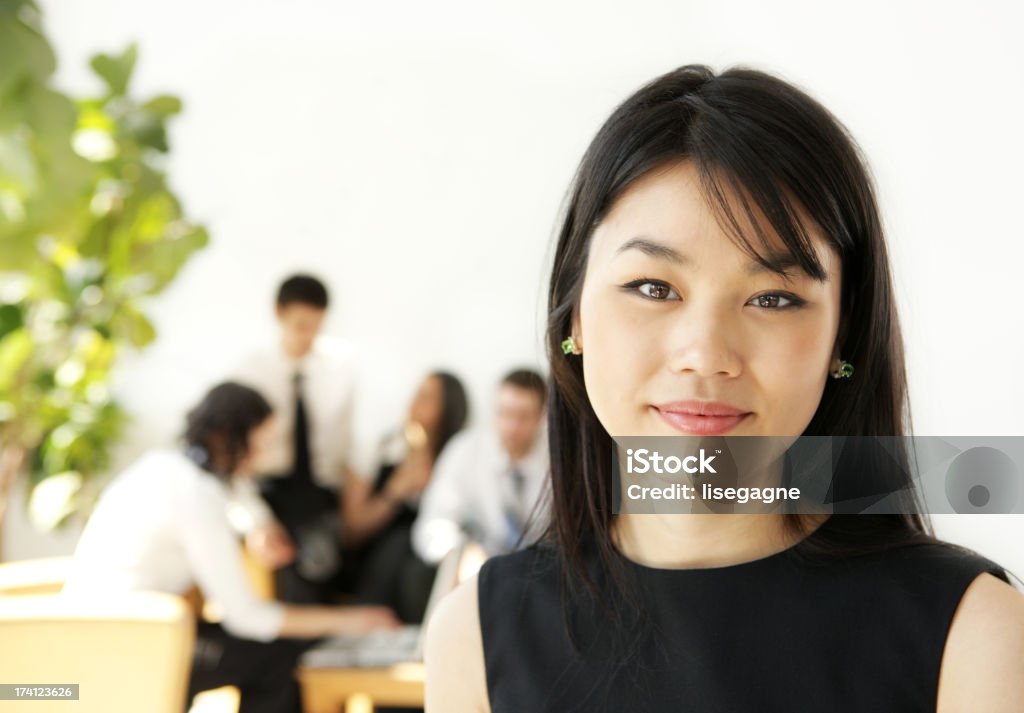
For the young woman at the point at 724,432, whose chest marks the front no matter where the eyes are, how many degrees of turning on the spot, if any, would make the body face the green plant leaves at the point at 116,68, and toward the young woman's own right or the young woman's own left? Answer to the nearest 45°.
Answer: approximately 135° to the young woman's own right

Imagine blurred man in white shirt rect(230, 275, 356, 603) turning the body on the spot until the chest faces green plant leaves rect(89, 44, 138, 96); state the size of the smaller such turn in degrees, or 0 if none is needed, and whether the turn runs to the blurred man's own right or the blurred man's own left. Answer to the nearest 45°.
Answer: approximately 45° to the blurred man's own right

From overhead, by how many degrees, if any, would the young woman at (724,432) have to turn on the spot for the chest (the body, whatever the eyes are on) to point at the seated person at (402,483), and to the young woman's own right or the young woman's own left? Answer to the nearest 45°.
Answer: approximately 180°

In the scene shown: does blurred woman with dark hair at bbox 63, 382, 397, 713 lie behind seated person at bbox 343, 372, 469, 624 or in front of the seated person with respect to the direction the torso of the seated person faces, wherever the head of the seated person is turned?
in front

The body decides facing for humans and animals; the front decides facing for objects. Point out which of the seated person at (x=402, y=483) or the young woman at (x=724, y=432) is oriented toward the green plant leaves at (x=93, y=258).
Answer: the seated person

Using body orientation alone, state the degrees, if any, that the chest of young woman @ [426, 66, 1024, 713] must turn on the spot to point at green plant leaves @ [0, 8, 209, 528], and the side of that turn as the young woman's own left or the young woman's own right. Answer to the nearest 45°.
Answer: approximately 135° to the young woman's own right

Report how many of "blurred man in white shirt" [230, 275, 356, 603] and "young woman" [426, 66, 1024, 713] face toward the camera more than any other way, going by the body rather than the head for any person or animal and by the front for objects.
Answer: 2

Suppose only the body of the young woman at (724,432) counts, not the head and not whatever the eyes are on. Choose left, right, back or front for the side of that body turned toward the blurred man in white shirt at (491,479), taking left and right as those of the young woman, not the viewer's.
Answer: back

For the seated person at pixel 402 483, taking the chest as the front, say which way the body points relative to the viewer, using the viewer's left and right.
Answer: facing the viewer and to the left of the viewer

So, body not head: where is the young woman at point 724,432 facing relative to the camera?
toward the camera

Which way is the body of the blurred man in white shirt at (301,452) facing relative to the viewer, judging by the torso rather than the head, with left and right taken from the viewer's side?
facing the viewer

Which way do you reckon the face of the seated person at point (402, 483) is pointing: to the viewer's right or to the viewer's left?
to the viewer's left
